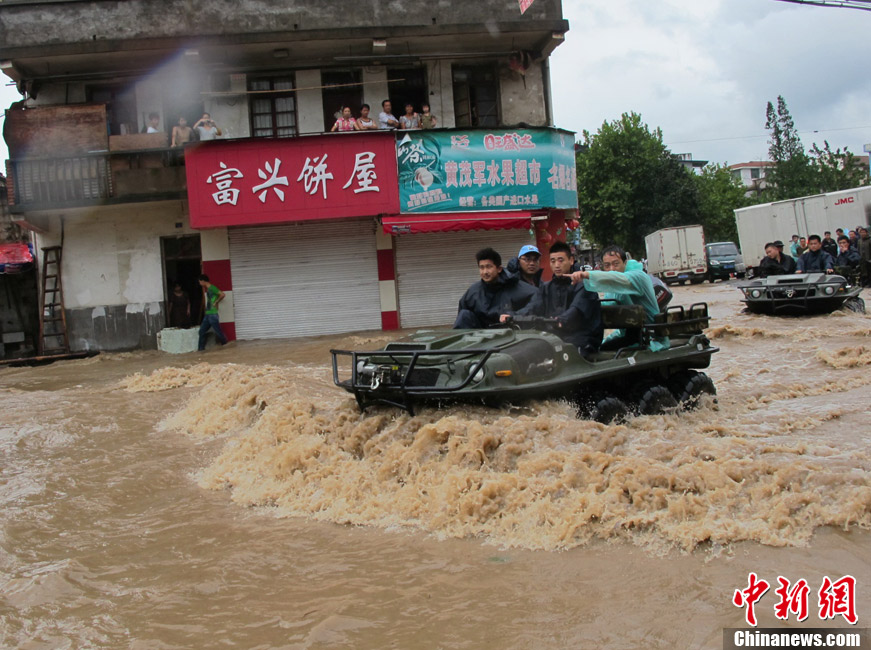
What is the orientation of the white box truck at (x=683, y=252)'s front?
away from the camera

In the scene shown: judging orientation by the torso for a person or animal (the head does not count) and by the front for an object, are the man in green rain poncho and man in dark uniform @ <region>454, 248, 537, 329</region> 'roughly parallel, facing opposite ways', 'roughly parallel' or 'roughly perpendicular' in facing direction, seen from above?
roughly parallel

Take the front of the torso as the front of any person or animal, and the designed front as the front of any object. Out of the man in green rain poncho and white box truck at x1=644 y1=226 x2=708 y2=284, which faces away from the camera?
the white box truck

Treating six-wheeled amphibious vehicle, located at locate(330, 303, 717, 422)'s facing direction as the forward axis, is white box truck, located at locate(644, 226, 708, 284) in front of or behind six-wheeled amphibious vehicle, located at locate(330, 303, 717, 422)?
behind

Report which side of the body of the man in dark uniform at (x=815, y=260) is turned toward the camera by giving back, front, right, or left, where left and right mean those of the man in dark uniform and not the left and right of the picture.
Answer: front

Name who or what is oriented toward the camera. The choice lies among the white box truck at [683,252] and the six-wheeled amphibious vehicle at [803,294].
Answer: the six-wheeled amphibious vehicle

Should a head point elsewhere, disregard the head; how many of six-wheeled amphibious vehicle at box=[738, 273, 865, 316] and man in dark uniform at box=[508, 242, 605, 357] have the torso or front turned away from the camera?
0

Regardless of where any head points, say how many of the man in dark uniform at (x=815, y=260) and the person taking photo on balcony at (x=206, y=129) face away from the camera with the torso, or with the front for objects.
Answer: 0

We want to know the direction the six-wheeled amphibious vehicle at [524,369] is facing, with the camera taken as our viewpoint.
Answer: facing the viewer and to the left of the viewer

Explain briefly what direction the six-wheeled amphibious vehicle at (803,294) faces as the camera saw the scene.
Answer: facing the viewer

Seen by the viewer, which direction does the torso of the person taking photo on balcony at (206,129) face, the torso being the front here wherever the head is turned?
toward the camera

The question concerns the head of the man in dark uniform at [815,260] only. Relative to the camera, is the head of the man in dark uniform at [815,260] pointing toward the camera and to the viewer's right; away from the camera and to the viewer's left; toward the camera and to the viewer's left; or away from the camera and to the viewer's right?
toward the camera and to the viewer's left

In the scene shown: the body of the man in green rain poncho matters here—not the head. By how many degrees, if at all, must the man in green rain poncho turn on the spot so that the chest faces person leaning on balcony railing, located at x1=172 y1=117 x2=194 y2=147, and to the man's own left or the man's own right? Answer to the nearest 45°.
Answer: approximately 90° to the man's own right

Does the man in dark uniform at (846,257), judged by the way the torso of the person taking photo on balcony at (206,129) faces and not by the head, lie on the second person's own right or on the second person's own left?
on the second person's own left
